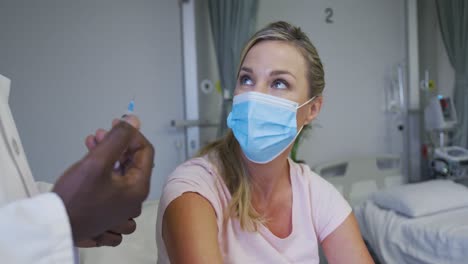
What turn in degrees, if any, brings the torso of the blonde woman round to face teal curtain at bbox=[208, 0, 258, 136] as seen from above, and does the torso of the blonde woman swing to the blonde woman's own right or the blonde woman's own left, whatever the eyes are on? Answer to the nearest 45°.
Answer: approximately 180°

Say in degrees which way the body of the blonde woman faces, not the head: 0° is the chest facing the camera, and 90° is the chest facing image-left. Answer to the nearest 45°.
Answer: approximately 0°

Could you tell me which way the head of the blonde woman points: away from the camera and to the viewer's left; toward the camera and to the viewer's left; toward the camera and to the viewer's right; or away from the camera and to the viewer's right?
toward the camera and to the viewer's left

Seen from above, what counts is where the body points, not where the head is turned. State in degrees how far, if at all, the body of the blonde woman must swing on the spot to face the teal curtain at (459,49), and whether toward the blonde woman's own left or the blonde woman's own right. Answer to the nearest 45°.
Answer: approximately 135° to the blonde woman's own left

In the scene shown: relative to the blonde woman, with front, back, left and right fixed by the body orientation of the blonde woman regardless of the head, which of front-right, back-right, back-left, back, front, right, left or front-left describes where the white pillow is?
back-left

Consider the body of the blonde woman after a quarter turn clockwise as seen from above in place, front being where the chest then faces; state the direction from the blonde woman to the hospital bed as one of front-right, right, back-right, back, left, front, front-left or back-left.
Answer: back-right
